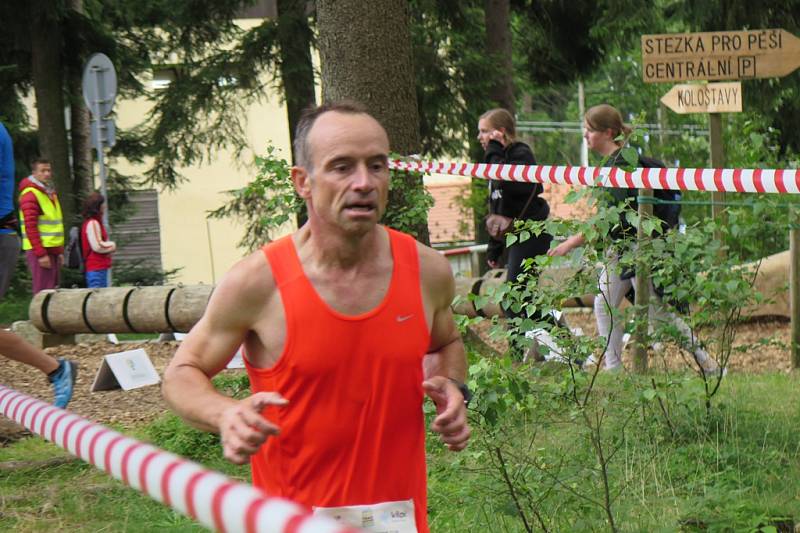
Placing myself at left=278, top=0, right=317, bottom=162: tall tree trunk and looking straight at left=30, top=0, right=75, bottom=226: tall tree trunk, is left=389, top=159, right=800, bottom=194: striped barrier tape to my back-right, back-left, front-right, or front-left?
back-left

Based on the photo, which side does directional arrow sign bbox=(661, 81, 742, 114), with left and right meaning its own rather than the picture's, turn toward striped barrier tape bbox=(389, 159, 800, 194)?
front

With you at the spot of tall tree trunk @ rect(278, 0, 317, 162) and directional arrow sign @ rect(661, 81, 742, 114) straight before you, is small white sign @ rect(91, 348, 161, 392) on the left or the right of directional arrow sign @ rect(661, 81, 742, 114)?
right

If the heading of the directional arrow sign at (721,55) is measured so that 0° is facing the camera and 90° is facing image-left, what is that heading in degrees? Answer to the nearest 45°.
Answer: approximately 0°

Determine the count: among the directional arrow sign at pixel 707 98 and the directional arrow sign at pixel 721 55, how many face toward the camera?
2

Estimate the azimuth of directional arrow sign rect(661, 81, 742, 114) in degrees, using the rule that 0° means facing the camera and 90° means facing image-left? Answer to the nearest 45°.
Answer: approximately 0°

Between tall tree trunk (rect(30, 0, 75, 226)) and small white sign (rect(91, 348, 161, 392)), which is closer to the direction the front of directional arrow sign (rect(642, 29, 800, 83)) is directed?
the small white sign

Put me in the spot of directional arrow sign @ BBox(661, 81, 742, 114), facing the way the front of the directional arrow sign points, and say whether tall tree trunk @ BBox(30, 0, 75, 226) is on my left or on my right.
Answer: on my right
